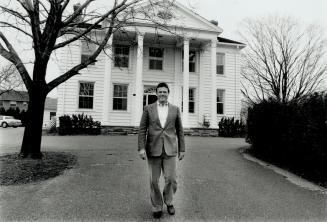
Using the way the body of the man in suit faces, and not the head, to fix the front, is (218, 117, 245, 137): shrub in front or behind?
behind

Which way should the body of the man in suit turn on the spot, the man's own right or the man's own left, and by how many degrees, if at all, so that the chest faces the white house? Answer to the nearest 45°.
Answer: approximately 180°

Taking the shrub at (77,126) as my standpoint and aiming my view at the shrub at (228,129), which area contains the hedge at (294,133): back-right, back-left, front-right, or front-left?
front-right

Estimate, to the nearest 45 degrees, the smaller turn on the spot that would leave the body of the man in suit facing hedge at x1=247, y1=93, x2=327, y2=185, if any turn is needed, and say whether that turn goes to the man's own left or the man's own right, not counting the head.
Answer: approximately 135° to the man's own left

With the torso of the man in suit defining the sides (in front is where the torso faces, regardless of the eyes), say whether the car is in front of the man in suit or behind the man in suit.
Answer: behind

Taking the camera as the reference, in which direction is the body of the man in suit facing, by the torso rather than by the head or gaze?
toward the camera

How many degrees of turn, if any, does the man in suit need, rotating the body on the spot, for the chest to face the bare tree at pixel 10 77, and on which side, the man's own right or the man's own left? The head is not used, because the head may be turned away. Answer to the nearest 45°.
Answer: approximately 135° to the man's own right
